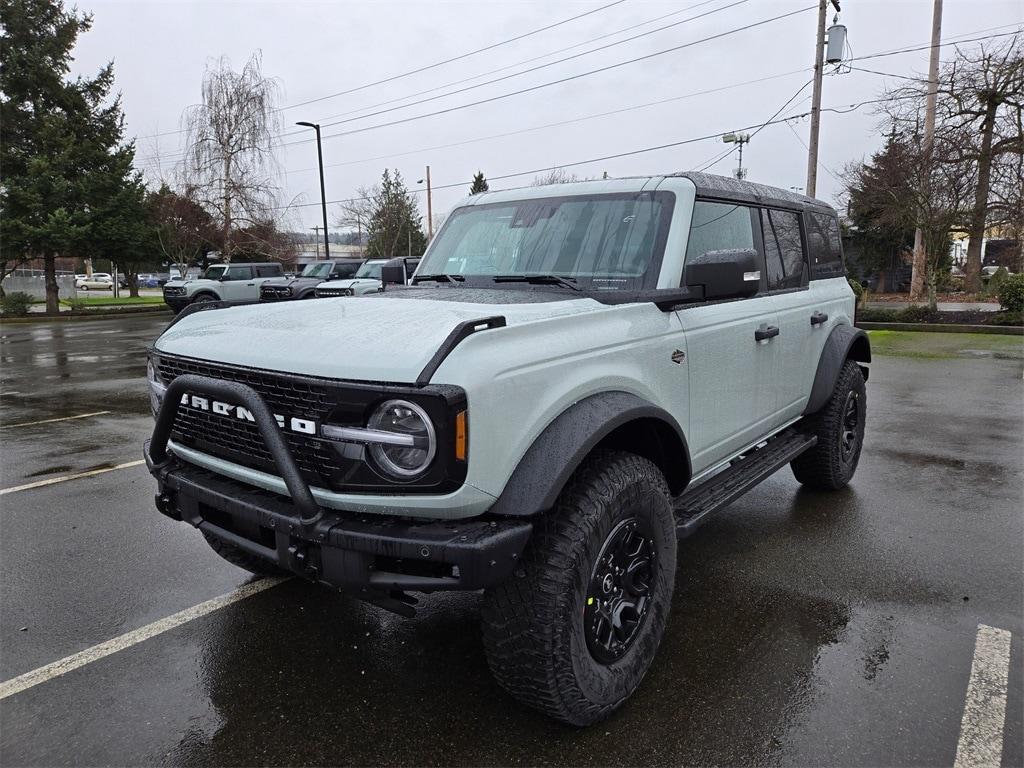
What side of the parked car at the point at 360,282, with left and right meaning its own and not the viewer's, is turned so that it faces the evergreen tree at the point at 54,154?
right

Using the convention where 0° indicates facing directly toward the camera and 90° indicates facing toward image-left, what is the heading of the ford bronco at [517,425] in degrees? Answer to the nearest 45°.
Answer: approximately 45°

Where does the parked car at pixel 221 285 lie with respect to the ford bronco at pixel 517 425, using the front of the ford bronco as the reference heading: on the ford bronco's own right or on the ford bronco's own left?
on the ford bronco's own right

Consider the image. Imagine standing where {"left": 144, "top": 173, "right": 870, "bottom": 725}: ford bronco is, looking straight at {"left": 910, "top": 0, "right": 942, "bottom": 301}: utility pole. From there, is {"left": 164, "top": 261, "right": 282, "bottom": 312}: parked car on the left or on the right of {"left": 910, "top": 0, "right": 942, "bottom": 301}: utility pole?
left

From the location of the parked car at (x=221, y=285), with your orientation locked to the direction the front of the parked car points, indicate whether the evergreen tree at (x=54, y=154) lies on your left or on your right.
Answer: on your right

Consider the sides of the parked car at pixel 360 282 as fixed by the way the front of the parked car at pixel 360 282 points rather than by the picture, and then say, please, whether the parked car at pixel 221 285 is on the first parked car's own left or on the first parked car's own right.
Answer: on the first parked car's own right

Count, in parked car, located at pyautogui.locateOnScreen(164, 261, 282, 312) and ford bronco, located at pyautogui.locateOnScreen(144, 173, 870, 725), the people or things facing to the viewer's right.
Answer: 0

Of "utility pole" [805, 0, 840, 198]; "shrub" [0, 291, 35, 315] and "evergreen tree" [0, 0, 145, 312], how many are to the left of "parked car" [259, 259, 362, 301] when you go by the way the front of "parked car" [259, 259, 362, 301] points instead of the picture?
1

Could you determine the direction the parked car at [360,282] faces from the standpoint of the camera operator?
facing the viewer and to the left of the viewer

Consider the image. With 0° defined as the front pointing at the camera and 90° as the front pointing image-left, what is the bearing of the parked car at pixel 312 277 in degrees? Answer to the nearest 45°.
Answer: approximately 45°
